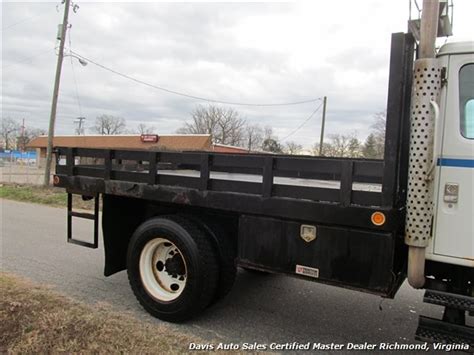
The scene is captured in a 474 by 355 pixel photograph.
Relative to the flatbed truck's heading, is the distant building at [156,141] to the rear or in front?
to the rear

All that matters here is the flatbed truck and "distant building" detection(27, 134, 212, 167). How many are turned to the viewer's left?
0
